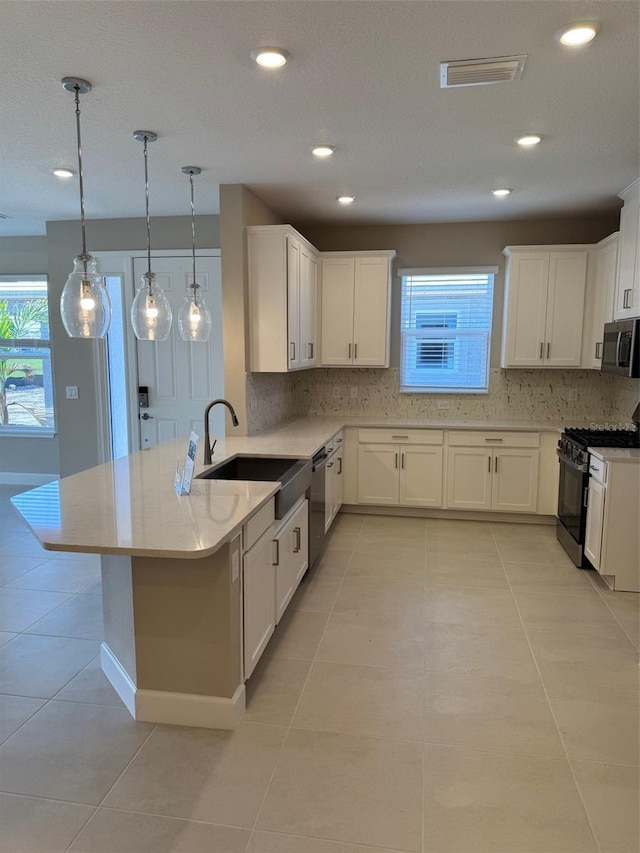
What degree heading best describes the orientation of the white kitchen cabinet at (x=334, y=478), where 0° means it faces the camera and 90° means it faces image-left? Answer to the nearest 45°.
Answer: approximately 270°

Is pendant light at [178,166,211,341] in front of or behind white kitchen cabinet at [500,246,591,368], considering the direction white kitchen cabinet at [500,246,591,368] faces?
in front

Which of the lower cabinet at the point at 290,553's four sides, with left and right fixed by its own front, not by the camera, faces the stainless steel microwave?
front

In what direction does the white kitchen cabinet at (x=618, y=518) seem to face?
to the viewer's left

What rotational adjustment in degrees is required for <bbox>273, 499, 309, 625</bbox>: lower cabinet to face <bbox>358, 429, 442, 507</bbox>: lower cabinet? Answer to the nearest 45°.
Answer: approximately 45° to its left

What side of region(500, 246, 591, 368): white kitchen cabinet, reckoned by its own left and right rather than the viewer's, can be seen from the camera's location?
front

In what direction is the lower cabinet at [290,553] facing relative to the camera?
to the viewer's right

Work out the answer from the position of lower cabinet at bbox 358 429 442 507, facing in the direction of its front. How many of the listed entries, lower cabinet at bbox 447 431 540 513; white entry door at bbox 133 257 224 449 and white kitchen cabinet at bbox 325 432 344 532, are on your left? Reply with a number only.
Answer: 1

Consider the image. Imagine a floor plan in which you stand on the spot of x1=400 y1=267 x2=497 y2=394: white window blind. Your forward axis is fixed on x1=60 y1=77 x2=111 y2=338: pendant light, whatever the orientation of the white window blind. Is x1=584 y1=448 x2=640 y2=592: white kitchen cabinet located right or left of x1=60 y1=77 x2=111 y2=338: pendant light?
left

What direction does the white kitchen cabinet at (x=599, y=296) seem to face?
to the viewer's left

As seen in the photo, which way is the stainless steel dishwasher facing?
to the viewer's right

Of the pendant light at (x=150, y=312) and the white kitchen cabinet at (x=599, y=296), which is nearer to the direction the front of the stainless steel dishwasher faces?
the white kitchen cabinet

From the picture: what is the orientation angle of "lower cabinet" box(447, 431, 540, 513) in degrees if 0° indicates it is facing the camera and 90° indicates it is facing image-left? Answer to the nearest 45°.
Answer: approximately 0°

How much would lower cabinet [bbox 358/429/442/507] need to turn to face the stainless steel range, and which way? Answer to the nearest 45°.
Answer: approximately 45° to its left

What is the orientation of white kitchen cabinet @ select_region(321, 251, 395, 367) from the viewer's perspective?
toward the camera

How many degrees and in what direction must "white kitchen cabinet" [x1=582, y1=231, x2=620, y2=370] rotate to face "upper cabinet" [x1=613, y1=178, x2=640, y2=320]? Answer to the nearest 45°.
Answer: approximately 90° to its left

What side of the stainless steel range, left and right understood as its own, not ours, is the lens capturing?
left

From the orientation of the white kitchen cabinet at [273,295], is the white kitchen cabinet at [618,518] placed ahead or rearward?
ahead

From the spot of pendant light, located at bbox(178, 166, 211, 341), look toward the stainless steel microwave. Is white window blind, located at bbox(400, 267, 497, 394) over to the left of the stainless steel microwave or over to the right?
left

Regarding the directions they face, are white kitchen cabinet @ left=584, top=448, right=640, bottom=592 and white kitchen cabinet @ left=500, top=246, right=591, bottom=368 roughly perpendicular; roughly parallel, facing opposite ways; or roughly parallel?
roughly perpendicular

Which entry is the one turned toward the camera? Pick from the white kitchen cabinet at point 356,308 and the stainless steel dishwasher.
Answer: the white kitchen cabinet

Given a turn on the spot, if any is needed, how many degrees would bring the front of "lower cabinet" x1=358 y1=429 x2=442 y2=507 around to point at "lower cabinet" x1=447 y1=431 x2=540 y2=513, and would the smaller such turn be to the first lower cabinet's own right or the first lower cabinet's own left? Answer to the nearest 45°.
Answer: approximately 90° to the first lower cabinet's own left
